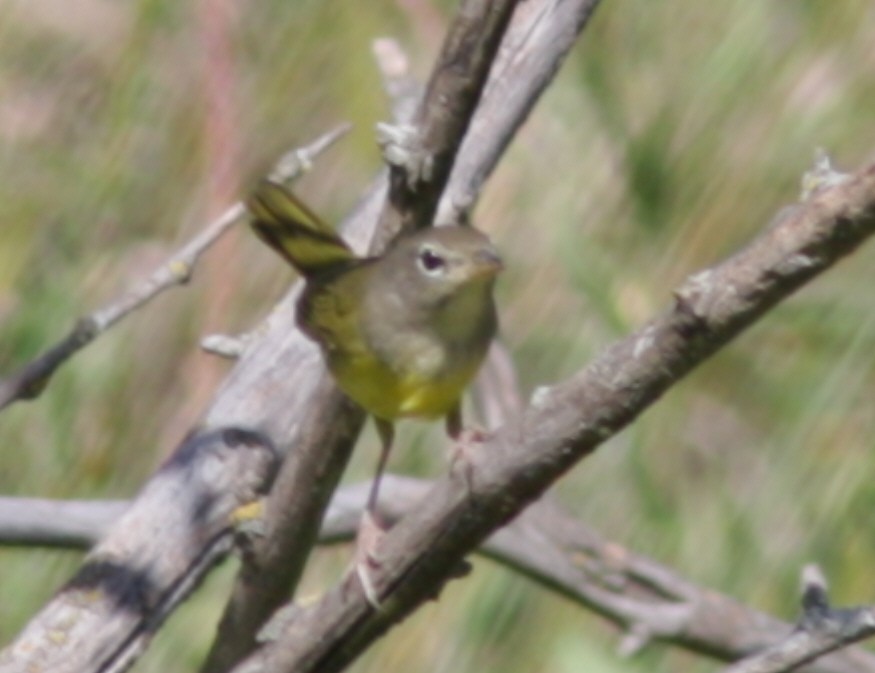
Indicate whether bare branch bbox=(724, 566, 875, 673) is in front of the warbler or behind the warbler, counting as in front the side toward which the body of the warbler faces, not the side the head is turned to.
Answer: in front
